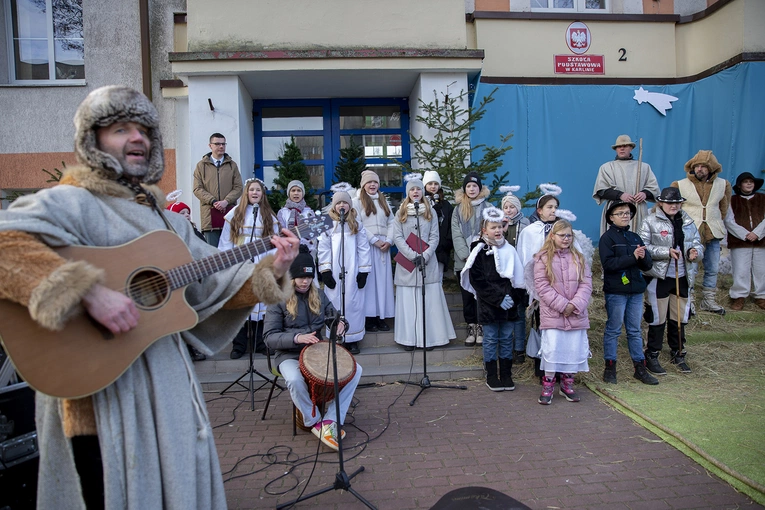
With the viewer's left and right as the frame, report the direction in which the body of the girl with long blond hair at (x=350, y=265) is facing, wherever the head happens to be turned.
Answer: facing the viewer

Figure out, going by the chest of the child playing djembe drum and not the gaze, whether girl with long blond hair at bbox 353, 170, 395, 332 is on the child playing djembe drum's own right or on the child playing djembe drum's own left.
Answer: on the child playing djembe drum's own left

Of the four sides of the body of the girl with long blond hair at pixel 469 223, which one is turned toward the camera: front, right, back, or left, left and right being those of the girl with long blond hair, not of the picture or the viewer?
front

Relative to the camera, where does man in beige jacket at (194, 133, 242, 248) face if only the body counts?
toward the camera

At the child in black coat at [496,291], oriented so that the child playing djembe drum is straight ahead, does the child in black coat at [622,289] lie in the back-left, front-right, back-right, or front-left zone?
back-left

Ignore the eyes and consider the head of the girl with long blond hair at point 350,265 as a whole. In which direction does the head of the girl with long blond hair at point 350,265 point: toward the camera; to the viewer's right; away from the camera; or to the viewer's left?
toward the camera

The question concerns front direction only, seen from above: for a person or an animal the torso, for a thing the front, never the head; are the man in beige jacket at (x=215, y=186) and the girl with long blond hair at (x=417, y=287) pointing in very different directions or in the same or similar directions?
same or similar directions

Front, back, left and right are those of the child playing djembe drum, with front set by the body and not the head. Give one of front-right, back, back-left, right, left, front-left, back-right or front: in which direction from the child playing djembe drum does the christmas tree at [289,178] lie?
back-left

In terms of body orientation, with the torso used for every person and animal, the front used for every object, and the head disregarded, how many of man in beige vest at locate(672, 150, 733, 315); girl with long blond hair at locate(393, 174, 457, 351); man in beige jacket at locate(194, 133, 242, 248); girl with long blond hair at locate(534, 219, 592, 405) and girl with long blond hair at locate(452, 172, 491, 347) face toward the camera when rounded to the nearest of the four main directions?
5

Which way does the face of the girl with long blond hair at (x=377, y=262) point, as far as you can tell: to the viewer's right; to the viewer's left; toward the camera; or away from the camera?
toward the camera

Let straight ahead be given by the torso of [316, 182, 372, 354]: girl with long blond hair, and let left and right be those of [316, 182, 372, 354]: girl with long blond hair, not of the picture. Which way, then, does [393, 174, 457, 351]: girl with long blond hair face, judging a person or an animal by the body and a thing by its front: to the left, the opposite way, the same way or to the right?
the same way

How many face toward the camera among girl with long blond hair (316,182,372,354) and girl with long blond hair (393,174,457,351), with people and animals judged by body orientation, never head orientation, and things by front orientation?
2
